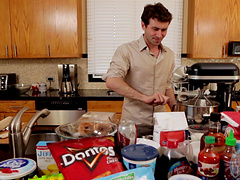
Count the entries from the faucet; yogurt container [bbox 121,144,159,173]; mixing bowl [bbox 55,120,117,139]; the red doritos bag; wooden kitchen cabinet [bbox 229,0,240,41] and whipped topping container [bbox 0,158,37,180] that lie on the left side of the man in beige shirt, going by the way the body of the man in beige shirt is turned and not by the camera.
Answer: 1

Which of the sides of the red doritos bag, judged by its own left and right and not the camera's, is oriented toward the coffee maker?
back

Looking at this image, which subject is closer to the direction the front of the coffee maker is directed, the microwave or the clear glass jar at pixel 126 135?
the clear glass jar

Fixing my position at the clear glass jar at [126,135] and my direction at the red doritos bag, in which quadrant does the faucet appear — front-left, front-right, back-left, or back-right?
front-right

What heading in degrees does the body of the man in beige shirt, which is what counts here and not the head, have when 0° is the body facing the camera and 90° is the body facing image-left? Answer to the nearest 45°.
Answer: approximately 315°

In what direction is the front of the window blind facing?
toward the camera

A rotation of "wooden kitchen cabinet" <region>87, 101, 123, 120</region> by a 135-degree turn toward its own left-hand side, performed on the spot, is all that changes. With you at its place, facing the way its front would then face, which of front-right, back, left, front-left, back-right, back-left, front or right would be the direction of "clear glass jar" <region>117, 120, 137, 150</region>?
back-right

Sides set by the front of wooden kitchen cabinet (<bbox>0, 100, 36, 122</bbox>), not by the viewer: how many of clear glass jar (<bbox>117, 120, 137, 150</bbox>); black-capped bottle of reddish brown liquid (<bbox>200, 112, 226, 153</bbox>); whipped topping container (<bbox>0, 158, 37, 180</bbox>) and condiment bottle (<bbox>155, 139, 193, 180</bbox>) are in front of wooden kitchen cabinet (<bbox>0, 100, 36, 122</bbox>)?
4

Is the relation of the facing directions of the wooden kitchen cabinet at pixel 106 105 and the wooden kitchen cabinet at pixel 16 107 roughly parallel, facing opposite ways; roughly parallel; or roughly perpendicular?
roughly parallel

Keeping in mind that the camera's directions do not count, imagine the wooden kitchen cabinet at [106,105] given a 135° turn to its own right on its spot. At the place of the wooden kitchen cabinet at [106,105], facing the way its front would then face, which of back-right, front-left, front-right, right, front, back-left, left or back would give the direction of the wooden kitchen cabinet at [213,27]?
back-right

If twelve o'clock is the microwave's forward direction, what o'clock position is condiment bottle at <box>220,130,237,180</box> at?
The condiment bottle is roughly at 12 o'clock from the microwave.

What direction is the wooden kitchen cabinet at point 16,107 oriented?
toward the camera

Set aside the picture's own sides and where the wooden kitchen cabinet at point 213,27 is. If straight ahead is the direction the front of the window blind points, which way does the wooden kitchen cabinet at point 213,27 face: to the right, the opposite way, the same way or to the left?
the same way

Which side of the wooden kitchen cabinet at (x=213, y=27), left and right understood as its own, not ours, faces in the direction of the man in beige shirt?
front

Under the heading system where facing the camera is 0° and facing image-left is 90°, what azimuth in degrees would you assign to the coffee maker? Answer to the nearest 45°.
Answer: approximately 0°
